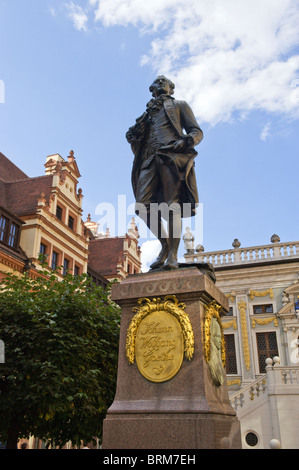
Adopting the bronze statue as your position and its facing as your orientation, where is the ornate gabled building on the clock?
The ornate gabled building is roughly at 4 o'clock from the bronze statue.

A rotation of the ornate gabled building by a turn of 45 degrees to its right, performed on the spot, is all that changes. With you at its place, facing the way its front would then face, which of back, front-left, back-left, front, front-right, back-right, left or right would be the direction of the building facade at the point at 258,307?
left

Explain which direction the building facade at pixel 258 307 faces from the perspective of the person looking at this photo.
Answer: facing the viewer

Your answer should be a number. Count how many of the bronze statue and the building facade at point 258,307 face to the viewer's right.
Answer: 0

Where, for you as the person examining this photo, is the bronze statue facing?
facing the viewer and to the left of the viewer

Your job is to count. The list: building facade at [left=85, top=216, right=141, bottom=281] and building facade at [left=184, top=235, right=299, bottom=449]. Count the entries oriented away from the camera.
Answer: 0

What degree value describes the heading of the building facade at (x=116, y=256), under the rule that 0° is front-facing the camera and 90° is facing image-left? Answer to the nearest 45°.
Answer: approximately 315°

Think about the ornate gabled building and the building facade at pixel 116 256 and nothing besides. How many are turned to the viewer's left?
0

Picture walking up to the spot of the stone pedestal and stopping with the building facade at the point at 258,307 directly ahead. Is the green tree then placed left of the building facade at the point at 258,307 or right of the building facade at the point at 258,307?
left

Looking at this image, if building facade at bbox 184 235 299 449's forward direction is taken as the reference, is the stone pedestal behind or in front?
in front

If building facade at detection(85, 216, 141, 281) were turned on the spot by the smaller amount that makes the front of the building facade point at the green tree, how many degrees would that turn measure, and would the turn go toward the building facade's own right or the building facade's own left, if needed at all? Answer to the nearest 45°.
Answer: approximately 45° to the building facade's own right

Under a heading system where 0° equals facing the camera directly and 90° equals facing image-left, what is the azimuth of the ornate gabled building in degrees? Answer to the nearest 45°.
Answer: approximately 315°
